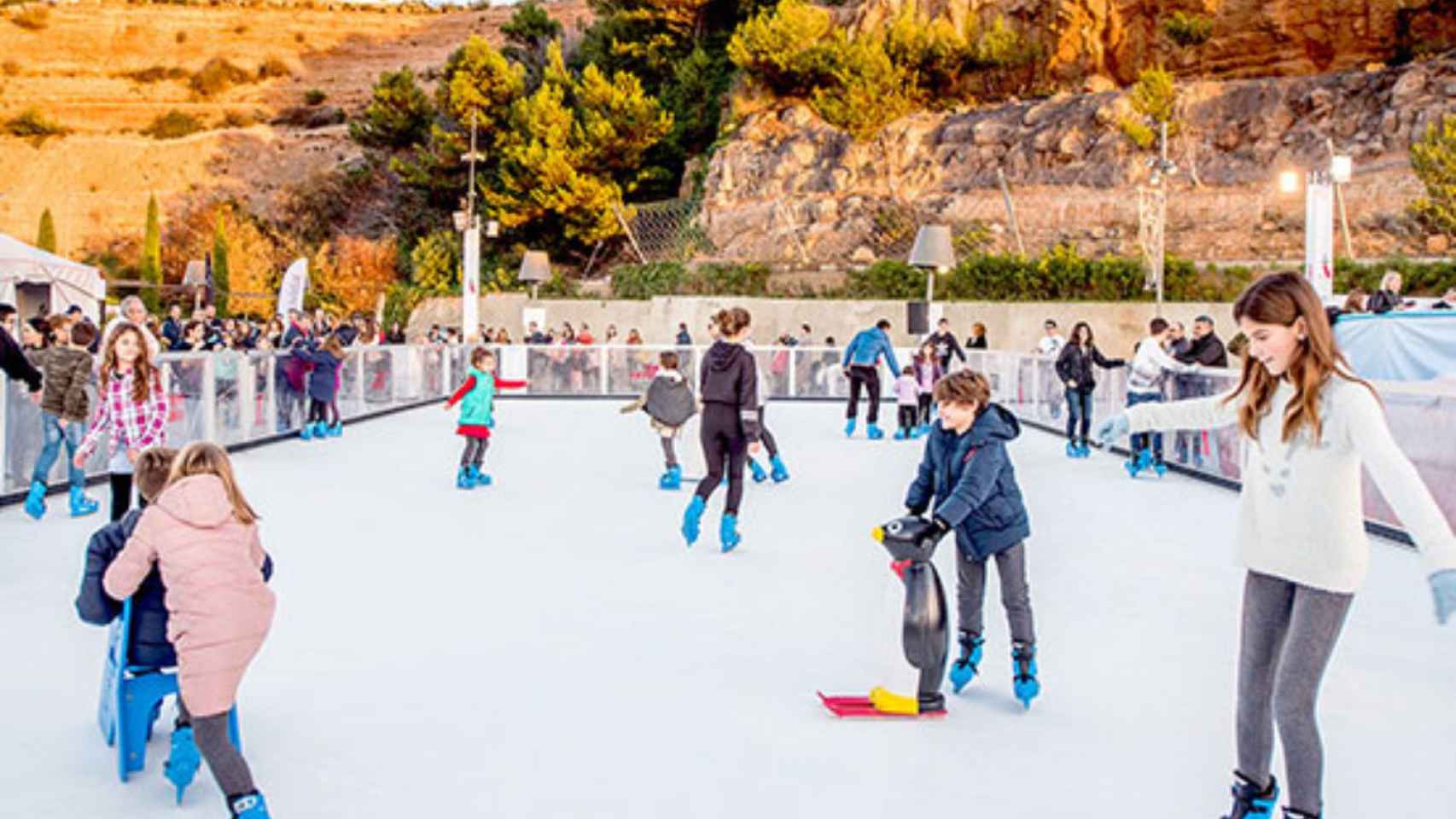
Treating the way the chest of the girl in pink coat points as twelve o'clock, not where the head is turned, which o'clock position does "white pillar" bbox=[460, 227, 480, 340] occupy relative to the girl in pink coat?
The white pillar is roughly at 2 o'clock from the girl in pink coat.

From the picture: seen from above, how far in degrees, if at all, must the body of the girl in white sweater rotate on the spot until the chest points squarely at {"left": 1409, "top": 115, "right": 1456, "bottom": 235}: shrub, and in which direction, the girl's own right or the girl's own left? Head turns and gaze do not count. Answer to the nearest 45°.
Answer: approximately 135° to the girl's own right

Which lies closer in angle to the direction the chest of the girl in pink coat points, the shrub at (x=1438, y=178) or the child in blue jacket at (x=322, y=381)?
the child in blue jacket

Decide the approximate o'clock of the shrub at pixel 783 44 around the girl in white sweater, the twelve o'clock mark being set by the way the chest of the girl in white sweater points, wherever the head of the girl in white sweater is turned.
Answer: The shrub is roughly at 4 o'clock from the girl in white sweater.

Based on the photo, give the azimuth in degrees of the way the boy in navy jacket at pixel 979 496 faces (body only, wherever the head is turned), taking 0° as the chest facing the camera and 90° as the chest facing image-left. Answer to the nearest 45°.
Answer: approximately 45°

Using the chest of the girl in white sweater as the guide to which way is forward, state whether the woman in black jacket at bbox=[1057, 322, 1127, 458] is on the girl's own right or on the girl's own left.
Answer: on the girl's own right
